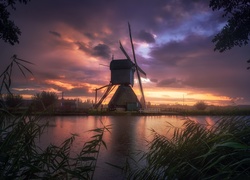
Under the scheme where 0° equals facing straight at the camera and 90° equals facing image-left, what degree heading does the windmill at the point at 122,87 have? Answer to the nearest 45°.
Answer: approximately 270°
